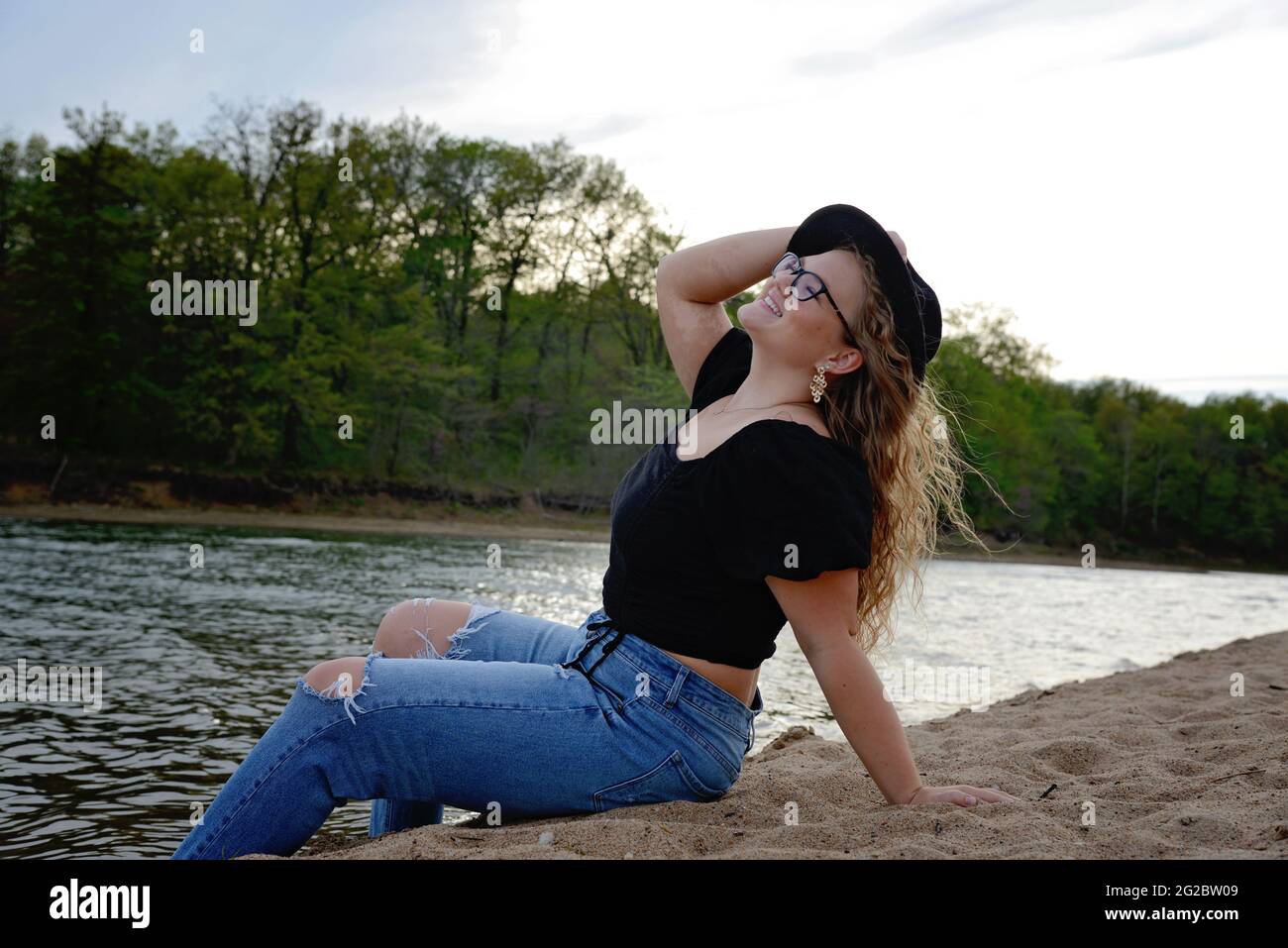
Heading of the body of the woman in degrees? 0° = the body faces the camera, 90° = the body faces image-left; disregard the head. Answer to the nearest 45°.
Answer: approximately 90°

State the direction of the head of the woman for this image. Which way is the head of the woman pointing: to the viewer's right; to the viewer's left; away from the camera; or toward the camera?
to the viewer's left
